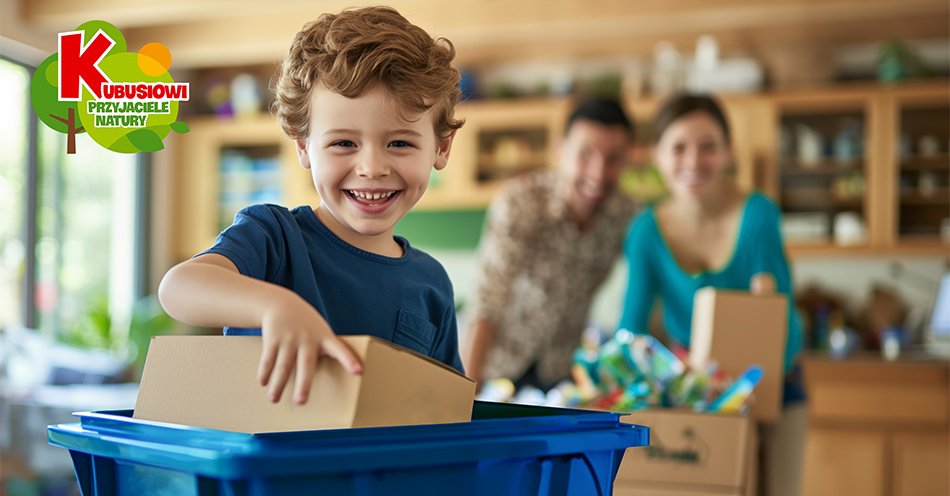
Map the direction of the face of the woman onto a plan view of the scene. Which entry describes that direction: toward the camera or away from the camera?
toward the camera

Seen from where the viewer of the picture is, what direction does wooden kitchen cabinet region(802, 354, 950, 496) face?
facing the viewer

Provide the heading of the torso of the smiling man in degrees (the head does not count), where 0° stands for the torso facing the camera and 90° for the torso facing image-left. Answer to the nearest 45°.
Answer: approximately 315°

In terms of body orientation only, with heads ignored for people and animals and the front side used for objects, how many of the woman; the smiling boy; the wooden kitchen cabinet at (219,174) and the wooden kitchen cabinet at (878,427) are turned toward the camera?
4

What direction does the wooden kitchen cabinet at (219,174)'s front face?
toward the camera

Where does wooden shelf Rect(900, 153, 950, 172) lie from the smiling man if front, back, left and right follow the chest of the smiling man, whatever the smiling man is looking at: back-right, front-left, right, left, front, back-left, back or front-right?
left

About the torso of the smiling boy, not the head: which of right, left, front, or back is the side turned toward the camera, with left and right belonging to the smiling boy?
front

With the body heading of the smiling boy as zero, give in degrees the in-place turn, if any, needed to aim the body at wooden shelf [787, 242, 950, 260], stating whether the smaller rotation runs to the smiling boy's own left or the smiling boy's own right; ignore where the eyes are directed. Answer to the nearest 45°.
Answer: approximately 135° to the smiling boy's own left

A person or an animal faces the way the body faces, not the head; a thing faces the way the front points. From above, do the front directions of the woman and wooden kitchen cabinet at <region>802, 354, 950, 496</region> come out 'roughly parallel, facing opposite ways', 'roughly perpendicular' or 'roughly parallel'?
roughly parallel

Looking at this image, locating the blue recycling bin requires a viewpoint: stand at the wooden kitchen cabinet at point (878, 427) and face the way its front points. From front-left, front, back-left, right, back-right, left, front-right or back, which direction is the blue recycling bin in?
front
